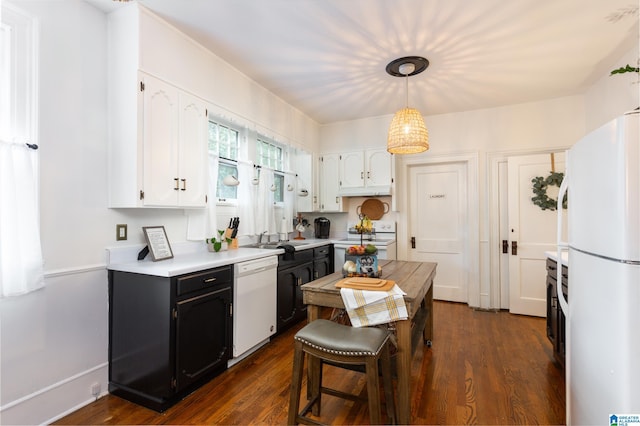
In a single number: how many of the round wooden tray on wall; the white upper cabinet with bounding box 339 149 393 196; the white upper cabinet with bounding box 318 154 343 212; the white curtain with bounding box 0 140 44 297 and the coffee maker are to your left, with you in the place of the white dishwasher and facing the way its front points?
4

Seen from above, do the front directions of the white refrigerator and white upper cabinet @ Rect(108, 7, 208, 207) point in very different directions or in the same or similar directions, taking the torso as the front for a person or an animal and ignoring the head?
very different directions

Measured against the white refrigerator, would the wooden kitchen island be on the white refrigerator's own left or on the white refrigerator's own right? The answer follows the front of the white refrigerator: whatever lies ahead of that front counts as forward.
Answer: on the white refrigerator's own right

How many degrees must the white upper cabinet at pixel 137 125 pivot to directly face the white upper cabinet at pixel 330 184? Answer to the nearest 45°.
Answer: approximately 90° to its left

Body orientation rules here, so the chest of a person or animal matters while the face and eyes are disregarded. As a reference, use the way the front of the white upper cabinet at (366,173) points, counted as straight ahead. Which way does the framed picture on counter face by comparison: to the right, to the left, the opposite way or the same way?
to the left

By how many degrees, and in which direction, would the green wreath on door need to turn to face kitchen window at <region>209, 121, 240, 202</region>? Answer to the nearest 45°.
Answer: approximately 45° to its right

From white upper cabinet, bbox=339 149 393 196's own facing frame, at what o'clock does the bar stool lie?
The bar stool is roughly at 12 o'clock from the white upper cabinet.

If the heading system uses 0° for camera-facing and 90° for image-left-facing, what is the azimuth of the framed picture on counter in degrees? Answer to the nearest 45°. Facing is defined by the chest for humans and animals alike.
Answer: approximately 315°

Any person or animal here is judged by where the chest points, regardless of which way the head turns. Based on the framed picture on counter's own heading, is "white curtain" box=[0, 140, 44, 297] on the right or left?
on its right
